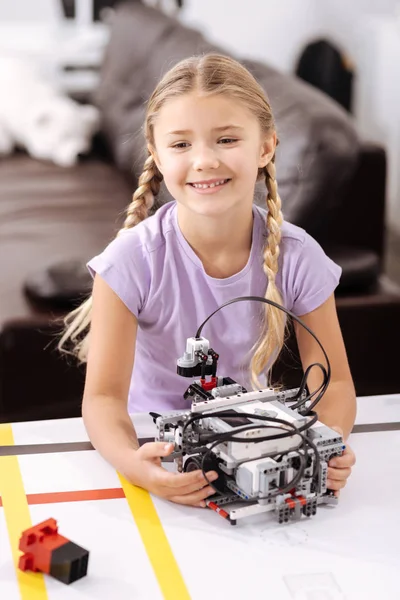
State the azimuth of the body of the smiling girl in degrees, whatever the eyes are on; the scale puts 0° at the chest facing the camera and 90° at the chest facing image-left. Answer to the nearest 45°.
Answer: approximately 0°

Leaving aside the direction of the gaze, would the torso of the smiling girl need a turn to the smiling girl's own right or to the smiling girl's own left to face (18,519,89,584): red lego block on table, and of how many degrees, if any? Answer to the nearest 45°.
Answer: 0° — they already face it
